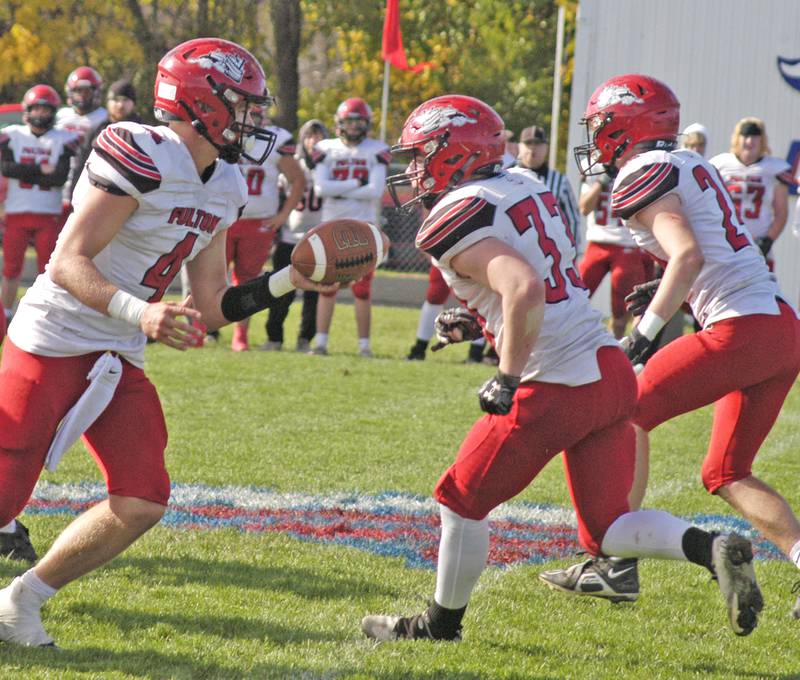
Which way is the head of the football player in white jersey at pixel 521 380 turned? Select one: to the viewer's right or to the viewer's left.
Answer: to the viewer's left

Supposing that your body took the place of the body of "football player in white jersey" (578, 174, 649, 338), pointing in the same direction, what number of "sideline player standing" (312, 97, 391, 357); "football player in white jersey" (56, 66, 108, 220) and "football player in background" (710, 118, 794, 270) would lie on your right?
2

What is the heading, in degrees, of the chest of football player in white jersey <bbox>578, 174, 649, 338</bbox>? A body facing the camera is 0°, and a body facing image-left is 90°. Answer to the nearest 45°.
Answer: approximately 0°

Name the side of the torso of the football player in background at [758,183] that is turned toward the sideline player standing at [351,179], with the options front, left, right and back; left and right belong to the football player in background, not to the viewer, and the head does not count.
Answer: right

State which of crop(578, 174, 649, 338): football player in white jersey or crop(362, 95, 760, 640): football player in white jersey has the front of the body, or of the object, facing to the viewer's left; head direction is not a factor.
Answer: crop(362, 95, 760, 640): football player in white jersey

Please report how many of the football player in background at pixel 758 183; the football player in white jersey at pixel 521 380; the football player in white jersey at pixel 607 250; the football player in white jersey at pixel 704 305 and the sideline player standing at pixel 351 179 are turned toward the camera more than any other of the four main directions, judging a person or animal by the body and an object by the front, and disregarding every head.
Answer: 3

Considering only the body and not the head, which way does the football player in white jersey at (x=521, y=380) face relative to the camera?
to the viewer's left

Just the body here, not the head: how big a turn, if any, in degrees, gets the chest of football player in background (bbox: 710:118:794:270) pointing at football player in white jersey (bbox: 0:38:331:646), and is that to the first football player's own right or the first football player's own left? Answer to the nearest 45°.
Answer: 0° — they already face them

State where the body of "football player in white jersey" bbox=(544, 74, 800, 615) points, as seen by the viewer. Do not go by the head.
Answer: to the viewer's left

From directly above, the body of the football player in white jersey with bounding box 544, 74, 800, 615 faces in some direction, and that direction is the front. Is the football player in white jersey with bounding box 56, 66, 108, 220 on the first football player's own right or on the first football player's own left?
on the first football player's own right
